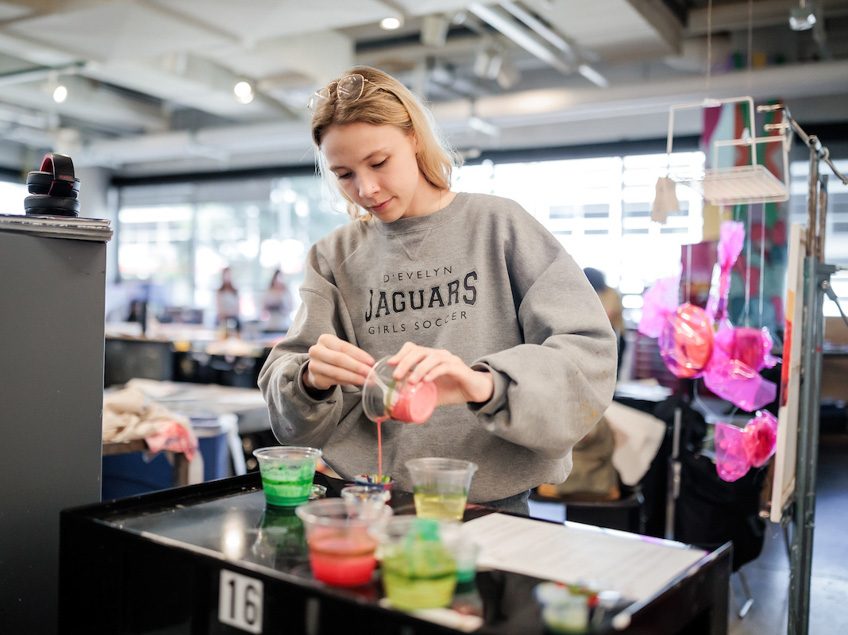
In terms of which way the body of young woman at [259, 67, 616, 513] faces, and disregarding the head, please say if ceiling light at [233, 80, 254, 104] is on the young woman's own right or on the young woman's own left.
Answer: on the young woman's own right

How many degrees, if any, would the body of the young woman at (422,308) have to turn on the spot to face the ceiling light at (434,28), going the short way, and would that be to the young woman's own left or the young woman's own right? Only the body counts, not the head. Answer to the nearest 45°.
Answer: approximately 135° to the young woman's own right

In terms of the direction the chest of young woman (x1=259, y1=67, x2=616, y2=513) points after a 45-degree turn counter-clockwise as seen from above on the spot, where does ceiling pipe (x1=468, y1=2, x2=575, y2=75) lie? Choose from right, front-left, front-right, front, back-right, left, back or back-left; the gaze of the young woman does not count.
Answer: back

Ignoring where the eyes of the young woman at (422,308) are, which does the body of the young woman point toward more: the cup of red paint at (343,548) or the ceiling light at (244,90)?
the cup of red paint

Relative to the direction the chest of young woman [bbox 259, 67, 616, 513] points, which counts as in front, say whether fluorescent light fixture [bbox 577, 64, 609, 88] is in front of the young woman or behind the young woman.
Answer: behind

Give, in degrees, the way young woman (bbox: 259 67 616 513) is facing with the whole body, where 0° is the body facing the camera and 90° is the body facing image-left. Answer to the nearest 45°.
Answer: approximately 45°

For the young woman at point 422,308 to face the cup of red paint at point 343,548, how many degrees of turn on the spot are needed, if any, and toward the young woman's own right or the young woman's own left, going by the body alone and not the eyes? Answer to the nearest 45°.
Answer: approximately 45° to the young woman's own left

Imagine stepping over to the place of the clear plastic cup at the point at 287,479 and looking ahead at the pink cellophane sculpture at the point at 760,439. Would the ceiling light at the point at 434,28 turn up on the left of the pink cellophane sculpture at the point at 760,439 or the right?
left

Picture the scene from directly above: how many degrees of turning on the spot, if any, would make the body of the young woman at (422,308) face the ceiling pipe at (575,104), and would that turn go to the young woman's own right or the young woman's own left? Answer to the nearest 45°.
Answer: approximately 135° to the young woman's own right
